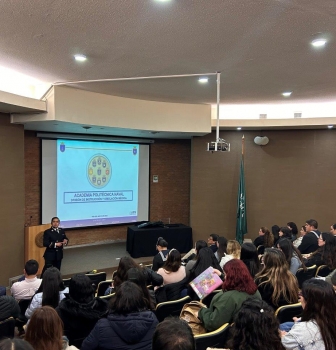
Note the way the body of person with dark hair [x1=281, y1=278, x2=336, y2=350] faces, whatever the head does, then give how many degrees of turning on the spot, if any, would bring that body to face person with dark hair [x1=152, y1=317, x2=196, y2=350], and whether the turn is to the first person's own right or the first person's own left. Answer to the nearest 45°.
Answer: approximately 90° to the first person's own left

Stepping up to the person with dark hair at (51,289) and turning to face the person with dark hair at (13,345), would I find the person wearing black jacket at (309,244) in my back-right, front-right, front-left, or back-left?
back-left

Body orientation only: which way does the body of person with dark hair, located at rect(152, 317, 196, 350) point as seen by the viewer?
away from the camera

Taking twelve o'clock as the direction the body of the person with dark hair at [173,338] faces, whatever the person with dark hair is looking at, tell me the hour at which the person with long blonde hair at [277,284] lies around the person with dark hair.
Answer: The person with long blonde hair is roughly at 1 o'clock from the person with dark hair.

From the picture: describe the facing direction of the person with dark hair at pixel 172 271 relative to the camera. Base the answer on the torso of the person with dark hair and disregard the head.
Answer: away from the camera

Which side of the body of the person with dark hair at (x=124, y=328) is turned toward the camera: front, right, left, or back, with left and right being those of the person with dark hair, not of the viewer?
back

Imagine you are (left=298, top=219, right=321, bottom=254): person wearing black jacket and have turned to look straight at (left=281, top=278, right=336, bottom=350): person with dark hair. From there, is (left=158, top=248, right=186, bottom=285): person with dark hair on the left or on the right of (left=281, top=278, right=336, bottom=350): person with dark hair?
right

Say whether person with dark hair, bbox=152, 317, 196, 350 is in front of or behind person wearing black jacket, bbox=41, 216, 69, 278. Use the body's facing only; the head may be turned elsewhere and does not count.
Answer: in front

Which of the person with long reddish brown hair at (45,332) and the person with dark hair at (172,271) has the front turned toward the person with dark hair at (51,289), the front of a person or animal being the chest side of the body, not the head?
the person with long reddish brown hair

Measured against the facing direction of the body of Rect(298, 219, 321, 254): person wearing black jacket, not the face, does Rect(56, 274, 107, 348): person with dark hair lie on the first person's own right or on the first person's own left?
on the first person's own left

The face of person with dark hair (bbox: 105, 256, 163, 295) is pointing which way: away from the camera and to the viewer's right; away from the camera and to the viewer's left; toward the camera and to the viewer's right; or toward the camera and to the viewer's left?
away from the camera and to the viewer's left

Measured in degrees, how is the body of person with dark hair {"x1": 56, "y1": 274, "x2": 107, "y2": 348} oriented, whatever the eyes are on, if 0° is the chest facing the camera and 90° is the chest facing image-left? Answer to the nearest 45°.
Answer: approximately 180°

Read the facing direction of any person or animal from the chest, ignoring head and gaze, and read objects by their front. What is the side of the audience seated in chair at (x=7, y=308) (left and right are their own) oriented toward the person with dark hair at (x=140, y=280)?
right
